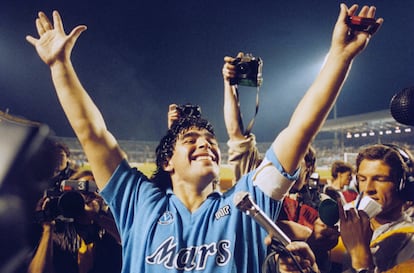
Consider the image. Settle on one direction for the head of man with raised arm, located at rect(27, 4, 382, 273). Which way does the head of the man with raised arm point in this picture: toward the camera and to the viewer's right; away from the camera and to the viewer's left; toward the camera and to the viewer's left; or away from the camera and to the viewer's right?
toward the camera and to the viewer's right

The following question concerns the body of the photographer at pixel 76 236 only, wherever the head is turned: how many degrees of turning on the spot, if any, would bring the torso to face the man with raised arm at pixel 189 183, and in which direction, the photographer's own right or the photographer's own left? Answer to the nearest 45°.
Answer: approximately 45° to the photographer's own left

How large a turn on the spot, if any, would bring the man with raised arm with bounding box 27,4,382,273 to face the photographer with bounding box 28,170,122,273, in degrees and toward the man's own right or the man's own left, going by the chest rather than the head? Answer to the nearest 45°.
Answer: approximately 135° to the man's own right

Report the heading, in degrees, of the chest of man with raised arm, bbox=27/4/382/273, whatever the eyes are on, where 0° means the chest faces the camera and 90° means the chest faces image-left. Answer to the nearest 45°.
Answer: approximately 0°
